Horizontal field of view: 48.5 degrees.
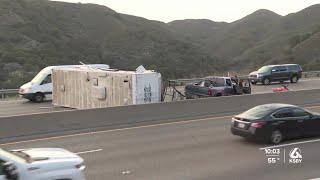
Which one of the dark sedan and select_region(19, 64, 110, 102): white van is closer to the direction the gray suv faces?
the white van

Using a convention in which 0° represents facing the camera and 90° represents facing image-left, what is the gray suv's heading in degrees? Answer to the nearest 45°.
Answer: approximately 45°

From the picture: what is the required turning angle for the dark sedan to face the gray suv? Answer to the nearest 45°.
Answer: approximately 45° to its left

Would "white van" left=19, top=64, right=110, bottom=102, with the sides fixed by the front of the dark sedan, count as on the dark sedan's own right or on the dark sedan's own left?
on the dark sedan's own left

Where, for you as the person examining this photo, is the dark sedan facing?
facing away from the viewer and to the right of the viewer

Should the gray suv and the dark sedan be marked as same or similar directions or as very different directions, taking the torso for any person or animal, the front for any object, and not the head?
very different directions
